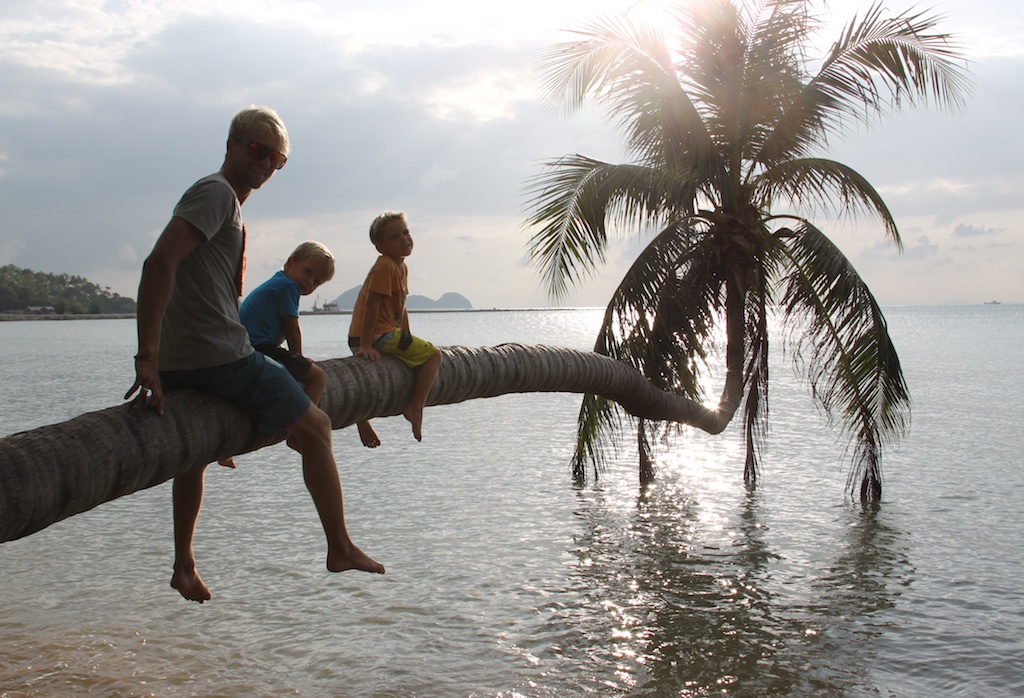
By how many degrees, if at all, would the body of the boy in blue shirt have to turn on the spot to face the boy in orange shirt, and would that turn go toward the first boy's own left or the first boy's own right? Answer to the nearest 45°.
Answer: approximately 45° to the first boy's own left

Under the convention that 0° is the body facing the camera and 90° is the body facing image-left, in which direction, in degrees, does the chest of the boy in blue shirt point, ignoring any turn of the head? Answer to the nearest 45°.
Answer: approximately 270°
